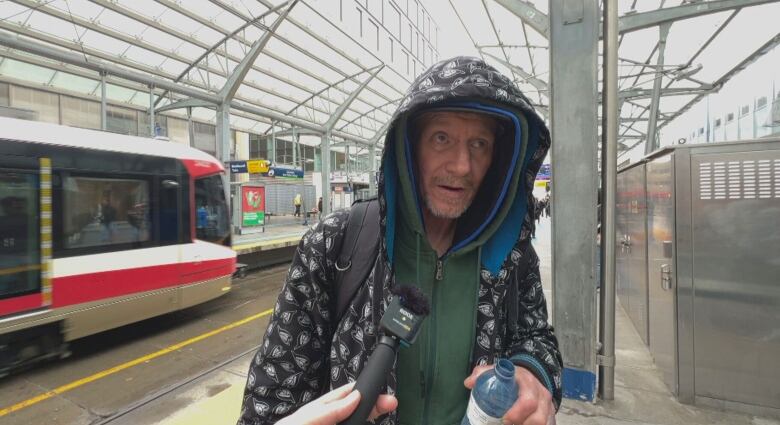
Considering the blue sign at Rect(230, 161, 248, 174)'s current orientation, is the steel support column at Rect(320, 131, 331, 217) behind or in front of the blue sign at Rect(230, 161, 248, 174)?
behind

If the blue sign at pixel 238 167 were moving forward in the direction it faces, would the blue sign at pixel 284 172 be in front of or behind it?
behind

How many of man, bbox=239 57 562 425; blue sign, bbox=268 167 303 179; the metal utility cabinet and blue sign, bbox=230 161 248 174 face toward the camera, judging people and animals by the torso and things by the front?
3

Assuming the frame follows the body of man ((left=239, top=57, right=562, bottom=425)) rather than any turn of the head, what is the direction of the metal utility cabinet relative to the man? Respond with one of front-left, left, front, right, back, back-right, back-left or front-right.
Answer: back-left

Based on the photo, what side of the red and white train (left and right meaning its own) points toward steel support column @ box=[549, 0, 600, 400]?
right

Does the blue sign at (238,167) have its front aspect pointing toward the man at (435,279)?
yes

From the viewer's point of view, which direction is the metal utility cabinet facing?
to the viewer's left

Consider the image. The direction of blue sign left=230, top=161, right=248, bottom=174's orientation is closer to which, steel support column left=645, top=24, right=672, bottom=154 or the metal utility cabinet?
the metal utility cabinet

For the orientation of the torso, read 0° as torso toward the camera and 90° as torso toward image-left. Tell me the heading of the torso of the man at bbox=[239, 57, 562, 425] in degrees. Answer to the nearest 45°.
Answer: approximately 0°
